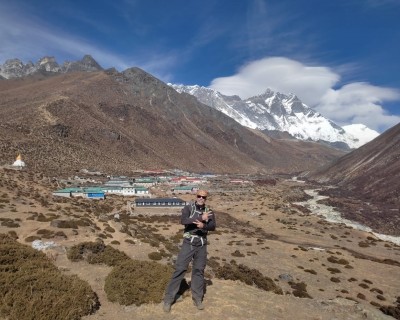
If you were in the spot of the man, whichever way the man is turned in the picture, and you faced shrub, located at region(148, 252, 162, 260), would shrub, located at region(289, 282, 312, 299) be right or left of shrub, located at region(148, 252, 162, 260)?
right

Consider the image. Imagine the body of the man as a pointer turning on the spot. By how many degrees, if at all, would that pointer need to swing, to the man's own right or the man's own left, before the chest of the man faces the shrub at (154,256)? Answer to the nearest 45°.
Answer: approximately 180°

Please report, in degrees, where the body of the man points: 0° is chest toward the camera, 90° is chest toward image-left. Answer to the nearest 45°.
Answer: approximately 0°

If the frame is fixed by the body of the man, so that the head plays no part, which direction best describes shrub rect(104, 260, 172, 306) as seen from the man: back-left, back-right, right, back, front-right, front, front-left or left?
back-right

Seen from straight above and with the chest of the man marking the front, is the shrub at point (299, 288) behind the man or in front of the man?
behind

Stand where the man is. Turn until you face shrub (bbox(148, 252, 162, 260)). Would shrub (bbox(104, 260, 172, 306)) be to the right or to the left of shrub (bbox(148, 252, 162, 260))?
left

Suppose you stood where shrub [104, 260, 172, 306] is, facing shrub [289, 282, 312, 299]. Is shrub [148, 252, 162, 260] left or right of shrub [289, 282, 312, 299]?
left
